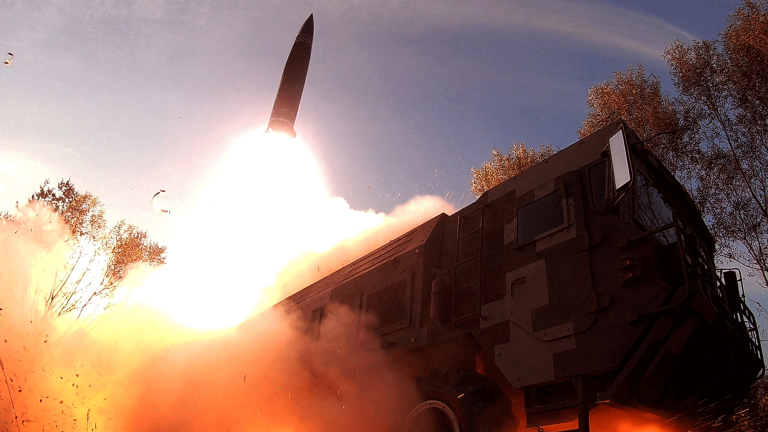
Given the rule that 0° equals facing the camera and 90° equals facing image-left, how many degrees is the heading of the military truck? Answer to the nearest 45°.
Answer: approximately 315°

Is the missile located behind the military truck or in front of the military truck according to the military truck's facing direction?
behind
